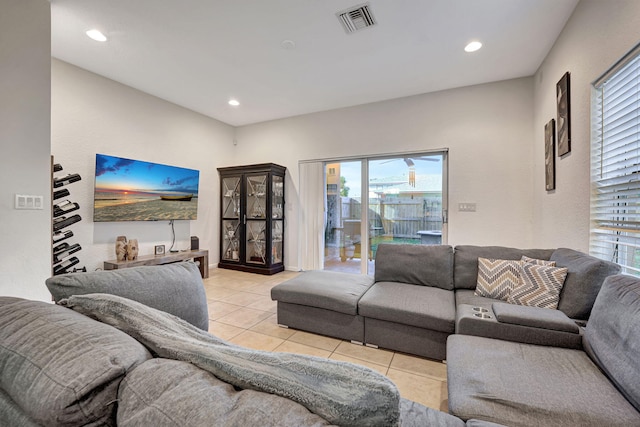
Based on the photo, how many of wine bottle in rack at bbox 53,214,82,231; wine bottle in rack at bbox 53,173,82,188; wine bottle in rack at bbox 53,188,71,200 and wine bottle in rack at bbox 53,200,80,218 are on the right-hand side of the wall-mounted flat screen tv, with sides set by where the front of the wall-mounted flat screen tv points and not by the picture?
4

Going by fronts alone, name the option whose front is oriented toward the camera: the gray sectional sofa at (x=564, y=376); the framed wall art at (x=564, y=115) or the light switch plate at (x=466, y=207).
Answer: the light switch plate

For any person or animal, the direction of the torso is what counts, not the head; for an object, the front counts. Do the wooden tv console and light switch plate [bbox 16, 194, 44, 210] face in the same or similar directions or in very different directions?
same or similar directions

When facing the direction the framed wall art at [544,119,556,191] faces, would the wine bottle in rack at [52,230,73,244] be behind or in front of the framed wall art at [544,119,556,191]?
in front

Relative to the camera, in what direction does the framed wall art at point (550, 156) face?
facing to the left of the viewer

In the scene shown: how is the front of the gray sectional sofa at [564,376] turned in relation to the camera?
facing to the left of the viewer

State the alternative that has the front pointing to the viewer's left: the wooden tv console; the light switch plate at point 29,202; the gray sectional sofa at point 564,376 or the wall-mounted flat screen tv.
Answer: the gray sectional sofa

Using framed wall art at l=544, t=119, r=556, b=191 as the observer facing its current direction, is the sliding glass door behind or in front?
in front

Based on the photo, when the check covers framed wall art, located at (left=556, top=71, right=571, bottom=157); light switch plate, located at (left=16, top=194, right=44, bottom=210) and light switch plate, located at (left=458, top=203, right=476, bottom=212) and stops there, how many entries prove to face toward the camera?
2

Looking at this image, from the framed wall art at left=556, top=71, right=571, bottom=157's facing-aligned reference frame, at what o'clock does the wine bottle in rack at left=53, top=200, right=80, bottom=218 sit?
The wine bottle in rack is roughly at 11 o'clock from the framed wall art.

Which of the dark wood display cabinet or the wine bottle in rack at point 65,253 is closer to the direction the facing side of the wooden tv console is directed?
the dark wood display cabinet

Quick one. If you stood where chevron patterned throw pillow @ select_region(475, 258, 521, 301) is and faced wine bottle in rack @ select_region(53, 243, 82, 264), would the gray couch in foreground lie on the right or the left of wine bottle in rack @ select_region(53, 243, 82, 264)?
left

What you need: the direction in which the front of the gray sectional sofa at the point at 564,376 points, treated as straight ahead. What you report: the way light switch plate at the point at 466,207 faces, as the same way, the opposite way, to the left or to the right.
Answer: to the left

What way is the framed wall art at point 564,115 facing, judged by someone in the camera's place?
facing to the left of the viewer

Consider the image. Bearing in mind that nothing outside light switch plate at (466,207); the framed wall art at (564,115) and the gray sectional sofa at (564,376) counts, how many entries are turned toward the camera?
1

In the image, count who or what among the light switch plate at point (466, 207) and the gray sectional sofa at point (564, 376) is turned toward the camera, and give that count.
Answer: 1

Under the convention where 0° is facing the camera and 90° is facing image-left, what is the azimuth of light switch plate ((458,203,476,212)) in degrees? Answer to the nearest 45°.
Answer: approximately 0°

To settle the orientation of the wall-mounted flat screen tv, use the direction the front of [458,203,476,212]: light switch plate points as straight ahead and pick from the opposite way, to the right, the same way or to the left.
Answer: to the left

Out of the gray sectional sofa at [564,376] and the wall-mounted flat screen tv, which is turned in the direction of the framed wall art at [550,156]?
the wall-mounted flat screen tv
